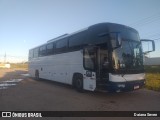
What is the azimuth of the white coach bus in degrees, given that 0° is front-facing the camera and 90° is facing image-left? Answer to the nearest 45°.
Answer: approximately 315°
